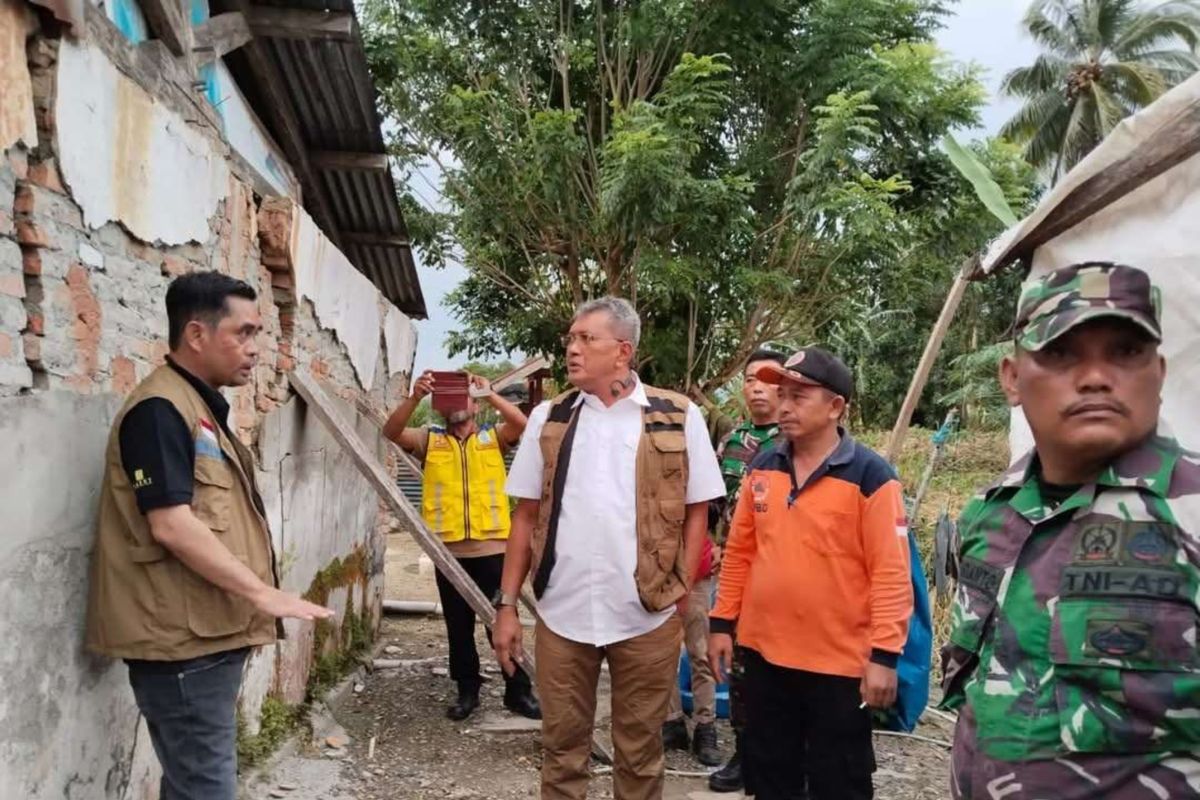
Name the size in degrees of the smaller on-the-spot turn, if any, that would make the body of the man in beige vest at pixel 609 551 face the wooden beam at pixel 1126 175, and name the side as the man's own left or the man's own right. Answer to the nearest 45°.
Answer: approximately 90° to the man's own left

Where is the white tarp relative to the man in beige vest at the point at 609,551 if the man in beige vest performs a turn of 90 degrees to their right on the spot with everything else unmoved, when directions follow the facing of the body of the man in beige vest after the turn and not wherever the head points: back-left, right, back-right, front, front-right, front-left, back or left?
back

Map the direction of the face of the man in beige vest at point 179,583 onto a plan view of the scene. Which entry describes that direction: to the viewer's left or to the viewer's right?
to the viewer's right

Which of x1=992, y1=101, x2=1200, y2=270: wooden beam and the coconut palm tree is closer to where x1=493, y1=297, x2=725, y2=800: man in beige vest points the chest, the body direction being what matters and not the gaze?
the wooden beam

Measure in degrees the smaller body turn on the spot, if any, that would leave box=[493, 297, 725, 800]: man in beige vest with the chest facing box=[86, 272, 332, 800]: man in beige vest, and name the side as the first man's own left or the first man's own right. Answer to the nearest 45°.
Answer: approximately 45° to the first man's own right

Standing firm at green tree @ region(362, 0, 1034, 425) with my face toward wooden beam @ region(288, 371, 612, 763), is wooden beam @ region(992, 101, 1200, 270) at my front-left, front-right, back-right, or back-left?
front-left

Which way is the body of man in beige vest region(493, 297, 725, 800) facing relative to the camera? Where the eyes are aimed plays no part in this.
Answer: toward the camera

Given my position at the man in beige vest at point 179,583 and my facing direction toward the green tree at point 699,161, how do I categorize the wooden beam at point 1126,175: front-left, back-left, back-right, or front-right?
front-right

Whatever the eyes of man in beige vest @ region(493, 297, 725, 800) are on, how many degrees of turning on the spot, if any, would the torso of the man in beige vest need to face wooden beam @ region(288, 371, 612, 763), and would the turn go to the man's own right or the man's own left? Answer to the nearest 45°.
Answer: approximately 135° to the man's own right
